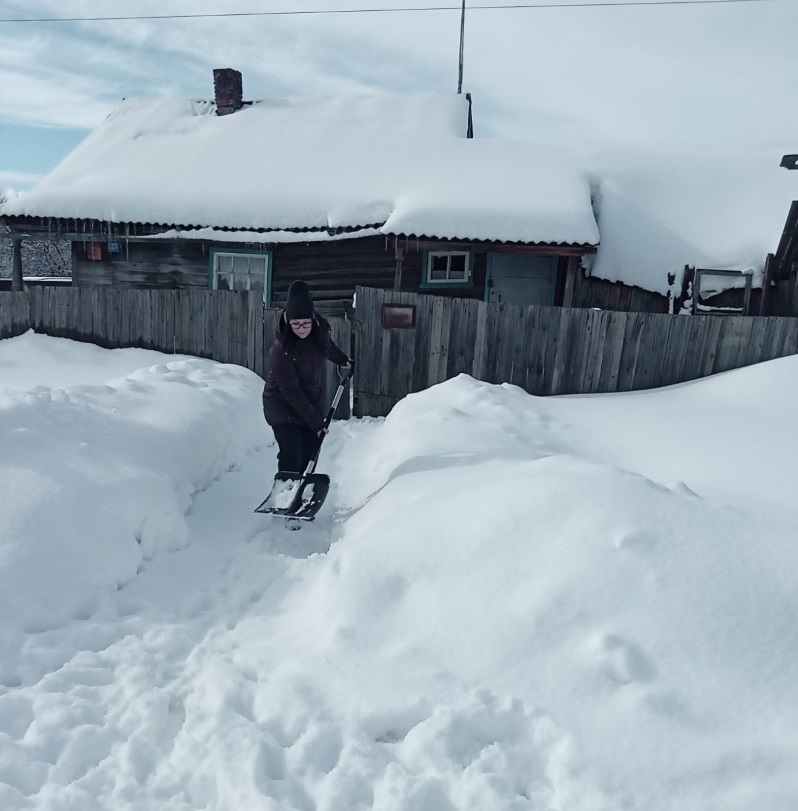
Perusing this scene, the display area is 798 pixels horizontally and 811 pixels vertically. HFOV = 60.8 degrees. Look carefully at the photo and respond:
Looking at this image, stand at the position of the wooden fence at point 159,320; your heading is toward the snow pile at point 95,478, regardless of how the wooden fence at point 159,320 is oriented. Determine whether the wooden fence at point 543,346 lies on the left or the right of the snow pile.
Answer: left

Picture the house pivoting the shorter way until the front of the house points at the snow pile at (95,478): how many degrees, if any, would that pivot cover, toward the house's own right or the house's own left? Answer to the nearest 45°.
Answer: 0° — it already faces it

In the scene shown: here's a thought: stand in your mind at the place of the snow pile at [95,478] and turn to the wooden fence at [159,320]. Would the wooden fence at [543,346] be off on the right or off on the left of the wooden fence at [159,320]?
right

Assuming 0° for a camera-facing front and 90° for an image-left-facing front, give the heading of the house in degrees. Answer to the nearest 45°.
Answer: approximately 0°
